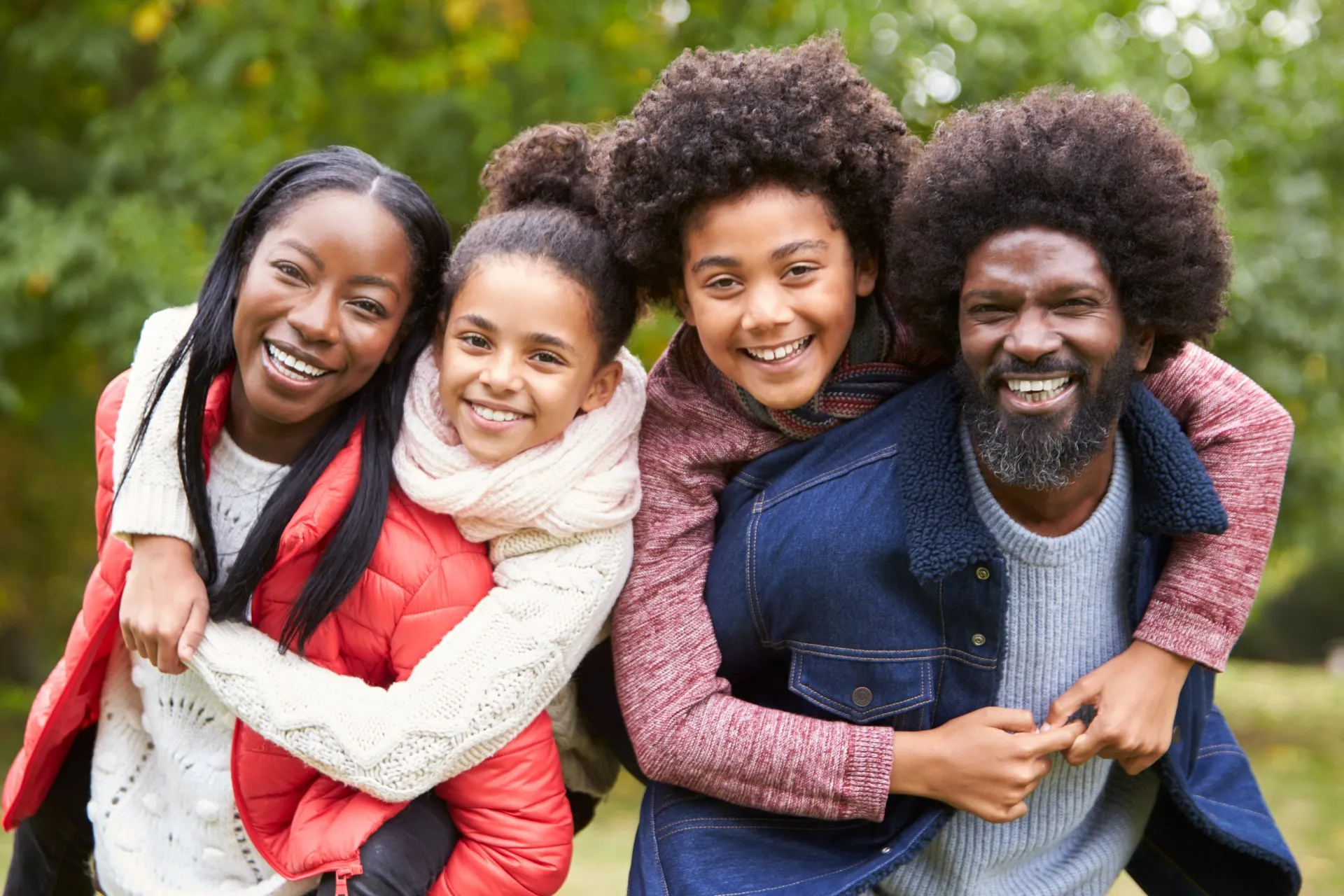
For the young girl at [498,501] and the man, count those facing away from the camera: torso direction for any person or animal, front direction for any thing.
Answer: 0

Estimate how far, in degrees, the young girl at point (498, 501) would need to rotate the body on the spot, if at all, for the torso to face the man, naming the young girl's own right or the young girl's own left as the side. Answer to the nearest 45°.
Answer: approximately 135° to the young girl's own left

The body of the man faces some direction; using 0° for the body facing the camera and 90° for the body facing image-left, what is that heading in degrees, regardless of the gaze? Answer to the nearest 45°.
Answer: approximately 0°

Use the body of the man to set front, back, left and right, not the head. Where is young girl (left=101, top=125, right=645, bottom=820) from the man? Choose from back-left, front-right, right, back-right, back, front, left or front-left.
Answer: right
